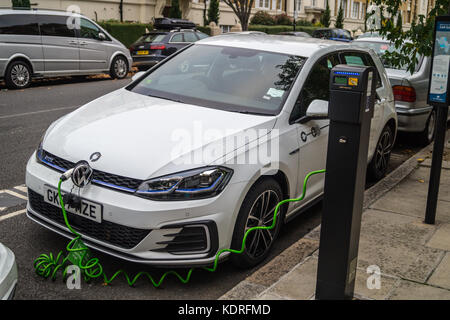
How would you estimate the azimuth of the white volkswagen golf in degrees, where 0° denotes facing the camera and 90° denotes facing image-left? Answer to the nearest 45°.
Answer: approximately 45°

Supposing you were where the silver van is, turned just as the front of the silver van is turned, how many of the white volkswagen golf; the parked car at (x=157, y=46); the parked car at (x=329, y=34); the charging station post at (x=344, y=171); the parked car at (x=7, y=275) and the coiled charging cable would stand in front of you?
2

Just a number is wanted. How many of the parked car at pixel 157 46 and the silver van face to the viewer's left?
0

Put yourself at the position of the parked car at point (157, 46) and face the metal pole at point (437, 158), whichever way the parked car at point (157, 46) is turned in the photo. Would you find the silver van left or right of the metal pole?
right

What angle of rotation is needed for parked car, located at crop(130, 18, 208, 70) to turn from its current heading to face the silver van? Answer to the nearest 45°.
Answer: approximately 180°

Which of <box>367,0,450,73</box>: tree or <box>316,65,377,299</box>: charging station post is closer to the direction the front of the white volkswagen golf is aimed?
the charging station post

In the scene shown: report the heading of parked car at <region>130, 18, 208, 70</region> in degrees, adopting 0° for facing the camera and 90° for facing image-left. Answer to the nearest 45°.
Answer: approximately 225°

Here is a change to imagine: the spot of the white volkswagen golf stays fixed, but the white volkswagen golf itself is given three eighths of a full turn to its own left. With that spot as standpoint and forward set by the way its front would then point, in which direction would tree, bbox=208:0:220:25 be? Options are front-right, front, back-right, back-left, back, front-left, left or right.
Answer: left

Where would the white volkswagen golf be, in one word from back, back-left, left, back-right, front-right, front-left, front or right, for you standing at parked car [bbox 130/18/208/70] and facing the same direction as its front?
back-right

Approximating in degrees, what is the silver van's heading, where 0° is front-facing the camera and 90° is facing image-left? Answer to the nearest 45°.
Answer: approximately 225°

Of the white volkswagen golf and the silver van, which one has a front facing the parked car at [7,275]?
the white volkswagen golf

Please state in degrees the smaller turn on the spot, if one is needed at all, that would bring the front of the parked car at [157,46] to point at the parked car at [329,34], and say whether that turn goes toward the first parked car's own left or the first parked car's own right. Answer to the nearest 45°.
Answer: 0° — it already faces it

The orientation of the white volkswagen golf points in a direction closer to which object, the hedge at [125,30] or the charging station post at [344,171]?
the charging station post

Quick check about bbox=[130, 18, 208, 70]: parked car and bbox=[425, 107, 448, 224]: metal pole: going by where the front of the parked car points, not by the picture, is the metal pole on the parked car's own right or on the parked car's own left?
on the parked car's own right
